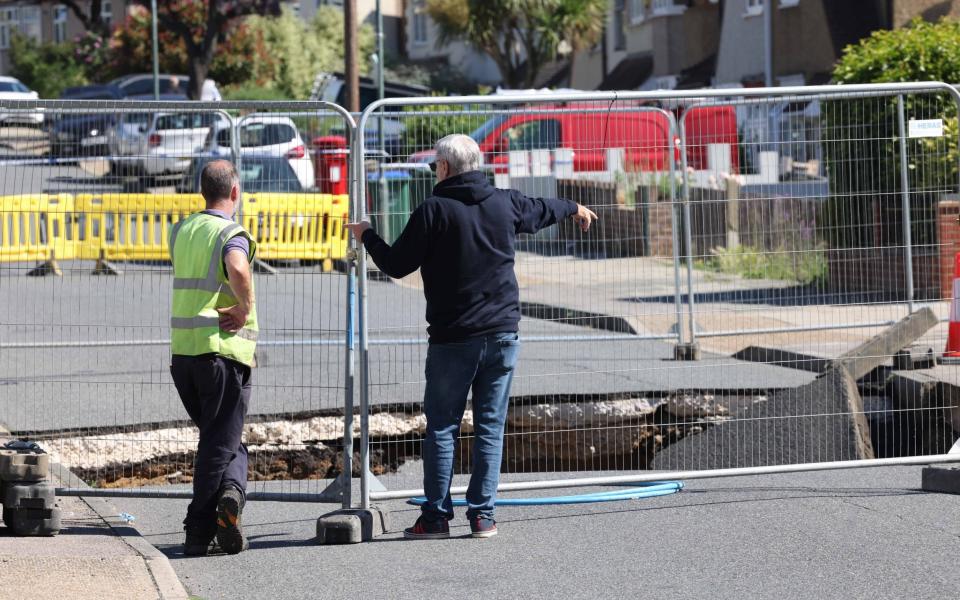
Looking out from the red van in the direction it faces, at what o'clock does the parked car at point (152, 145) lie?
The parked car is roughly at 12 o'clock from the red van.

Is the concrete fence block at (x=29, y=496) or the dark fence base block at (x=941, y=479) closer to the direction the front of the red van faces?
the concrete fence block

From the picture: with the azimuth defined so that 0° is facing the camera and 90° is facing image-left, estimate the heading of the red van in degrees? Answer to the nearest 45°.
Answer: approximately 90°

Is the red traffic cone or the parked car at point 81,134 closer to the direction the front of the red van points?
the parked car
